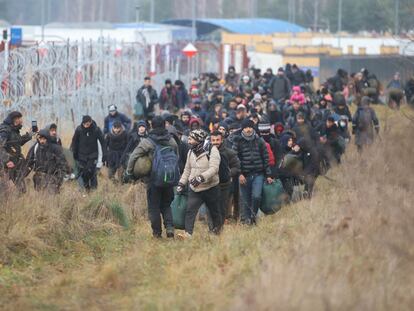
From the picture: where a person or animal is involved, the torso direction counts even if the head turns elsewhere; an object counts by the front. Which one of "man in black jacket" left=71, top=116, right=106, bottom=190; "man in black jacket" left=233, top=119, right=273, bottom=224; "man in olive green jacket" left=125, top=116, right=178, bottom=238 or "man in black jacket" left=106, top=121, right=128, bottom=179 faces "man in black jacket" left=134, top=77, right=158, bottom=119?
"man in olive green jacket" left=125, top=116, right=178, bottom=238

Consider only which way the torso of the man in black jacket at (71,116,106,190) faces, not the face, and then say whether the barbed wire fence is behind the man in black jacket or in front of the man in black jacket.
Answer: behind

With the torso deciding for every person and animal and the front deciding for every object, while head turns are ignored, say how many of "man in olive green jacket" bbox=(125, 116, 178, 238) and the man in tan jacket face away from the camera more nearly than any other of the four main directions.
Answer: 1

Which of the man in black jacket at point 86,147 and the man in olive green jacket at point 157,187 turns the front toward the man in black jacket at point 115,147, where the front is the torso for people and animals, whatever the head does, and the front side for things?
the man in olive green jacket at point 157,187

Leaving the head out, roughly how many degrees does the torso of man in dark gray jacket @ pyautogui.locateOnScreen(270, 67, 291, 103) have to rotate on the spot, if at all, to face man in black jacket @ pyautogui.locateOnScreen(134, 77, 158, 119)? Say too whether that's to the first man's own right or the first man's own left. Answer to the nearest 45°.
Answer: approximately 45° to the first man's own right

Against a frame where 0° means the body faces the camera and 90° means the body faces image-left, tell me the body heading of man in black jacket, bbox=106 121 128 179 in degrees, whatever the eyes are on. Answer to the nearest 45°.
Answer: approximately 0°

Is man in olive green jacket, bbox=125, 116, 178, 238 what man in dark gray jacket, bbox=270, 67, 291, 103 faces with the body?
yes

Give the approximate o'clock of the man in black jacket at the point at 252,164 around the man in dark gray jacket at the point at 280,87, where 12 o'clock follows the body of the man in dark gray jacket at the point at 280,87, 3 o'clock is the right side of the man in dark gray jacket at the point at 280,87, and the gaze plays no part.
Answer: the man in black jacket at the point at 252,164 is roughly at 12 o'clock from the man in dark gray jacket at the point at 280,87.

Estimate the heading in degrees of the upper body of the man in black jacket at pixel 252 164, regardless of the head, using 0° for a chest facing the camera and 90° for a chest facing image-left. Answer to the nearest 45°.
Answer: approximately 0°

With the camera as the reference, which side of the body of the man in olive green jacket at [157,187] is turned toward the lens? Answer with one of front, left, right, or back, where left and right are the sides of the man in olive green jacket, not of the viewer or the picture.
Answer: back

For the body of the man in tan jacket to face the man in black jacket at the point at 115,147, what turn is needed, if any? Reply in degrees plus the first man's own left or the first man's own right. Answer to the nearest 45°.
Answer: approximately 135° to the first man's own right

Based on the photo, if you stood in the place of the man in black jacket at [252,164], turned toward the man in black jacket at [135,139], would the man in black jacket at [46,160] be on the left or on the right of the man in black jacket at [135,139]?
left
